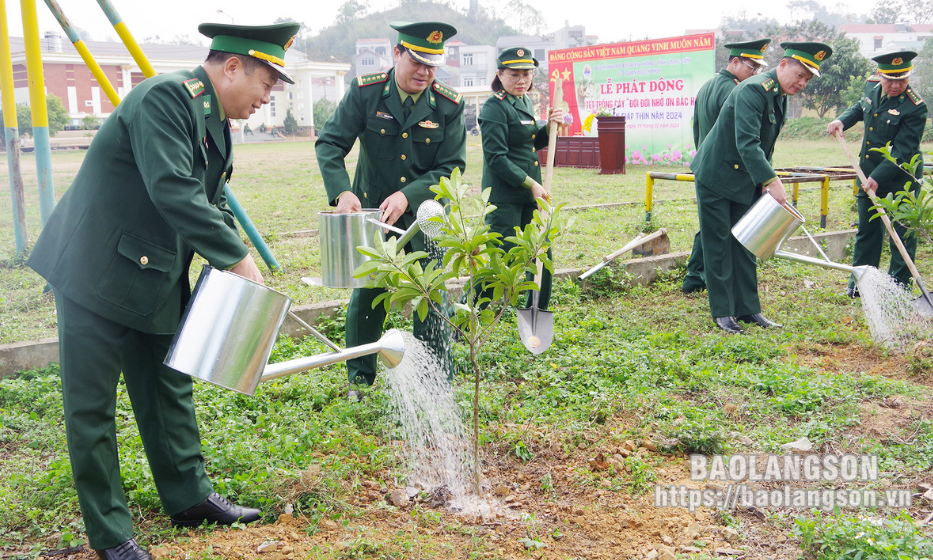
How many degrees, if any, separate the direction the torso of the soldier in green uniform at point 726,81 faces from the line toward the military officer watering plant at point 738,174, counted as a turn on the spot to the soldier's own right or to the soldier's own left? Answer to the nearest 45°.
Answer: approximately 90° to the soldier's own right

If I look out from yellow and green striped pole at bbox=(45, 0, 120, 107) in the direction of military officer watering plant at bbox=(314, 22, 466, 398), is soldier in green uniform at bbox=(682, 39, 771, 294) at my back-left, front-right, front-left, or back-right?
front-left

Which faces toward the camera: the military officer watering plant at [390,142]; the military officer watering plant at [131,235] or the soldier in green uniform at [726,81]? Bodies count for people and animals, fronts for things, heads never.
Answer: the military officer watering plant at [390,142]

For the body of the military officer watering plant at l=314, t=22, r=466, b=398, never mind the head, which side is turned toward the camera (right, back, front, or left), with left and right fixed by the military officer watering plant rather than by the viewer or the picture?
front

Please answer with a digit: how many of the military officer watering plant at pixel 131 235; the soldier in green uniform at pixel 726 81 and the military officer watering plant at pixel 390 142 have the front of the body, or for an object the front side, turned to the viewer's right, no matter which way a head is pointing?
2

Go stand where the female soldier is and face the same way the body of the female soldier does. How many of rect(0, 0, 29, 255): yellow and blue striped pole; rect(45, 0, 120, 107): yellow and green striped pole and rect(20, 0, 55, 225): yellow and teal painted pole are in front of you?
0

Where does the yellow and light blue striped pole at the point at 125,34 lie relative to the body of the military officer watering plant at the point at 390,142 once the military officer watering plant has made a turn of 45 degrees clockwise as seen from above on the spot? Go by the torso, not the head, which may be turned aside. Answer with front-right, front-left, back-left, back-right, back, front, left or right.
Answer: right

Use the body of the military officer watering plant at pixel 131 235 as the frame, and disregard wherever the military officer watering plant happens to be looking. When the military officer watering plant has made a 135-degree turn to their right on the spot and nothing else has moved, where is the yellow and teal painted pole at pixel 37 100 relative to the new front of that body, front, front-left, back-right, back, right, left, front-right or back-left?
back-right

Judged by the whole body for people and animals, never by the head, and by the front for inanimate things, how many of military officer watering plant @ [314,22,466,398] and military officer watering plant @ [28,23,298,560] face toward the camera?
1

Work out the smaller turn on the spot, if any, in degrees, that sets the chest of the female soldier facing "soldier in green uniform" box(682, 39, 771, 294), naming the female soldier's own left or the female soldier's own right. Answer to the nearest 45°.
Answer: approximately 90° to the female soldier's own left

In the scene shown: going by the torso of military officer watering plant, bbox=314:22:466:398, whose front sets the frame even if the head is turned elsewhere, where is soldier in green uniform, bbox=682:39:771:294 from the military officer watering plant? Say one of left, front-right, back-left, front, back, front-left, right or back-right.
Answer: back-left

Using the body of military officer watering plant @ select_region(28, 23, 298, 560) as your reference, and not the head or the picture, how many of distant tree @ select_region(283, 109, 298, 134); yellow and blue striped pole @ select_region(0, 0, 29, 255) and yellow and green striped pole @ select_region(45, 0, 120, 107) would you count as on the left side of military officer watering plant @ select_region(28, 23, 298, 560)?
3

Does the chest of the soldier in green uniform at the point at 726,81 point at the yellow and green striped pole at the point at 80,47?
no

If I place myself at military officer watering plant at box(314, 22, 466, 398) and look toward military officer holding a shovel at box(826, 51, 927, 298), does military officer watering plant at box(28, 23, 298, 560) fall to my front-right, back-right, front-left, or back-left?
back-right

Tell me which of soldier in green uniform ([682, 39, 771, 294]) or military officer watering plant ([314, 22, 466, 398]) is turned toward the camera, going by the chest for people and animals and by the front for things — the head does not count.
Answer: the military officer watering plant

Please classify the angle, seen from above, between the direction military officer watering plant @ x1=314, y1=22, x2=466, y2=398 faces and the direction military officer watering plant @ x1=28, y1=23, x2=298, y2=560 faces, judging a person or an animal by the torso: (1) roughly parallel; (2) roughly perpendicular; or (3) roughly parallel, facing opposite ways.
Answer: roughly perpendicular

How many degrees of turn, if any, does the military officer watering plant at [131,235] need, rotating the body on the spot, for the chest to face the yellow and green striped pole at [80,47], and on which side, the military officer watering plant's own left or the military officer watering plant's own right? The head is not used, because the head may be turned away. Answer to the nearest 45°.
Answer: approximately 90° to the military officer watering plant's own left

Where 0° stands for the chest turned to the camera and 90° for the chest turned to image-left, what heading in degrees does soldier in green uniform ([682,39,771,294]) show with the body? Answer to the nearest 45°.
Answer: approximately 270°

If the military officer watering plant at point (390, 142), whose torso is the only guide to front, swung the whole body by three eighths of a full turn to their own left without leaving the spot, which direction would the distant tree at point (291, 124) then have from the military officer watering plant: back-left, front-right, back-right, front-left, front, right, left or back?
front-left

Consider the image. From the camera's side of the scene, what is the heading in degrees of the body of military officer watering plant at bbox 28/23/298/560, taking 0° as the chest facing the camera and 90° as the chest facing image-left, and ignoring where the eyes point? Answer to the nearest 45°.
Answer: approximately 270°

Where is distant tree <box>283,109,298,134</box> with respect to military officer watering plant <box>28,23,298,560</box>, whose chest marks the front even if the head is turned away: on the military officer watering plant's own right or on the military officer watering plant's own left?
on the military officer watering plant's own left

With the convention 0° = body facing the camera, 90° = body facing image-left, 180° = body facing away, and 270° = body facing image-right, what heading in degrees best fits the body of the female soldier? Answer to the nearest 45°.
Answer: approximately 315°
